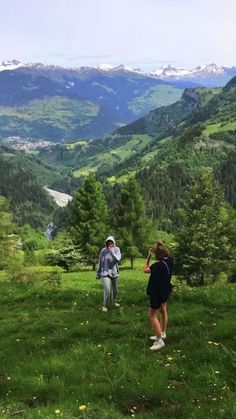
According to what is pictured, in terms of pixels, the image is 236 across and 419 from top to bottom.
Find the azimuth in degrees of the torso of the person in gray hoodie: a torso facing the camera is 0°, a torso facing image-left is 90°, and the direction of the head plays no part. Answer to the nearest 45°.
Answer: approximately 0°
